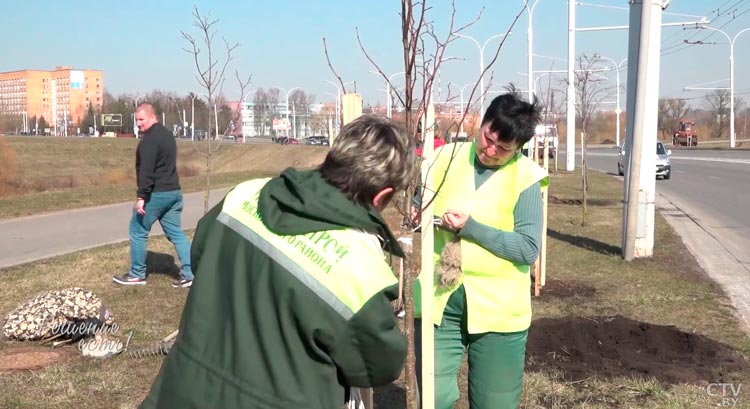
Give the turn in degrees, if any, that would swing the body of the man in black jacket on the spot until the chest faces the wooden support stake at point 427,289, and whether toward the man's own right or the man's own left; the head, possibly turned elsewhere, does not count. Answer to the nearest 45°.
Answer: approximately 90° to the man's own left

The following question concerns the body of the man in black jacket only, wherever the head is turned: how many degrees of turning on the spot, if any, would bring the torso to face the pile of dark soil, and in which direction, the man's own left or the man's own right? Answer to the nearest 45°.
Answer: approximately 135° to the man's own left

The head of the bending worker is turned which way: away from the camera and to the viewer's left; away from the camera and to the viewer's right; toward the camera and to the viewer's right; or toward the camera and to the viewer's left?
away from the camera and to the viewer's right

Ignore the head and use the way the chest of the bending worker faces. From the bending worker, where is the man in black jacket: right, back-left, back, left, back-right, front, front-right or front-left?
front-left

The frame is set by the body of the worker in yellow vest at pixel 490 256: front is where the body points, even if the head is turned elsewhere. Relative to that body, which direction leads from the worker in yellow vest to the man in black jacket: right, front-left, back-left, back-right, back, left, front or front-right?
right

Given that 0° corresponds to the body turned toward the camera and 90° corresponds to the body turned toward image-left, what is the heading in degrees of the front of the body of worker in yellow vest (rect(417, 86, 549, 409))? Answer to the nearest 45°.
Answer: approximately 45°

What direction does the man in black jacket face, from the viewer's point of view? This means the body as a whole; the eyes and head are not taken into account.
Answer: to the viewer's left

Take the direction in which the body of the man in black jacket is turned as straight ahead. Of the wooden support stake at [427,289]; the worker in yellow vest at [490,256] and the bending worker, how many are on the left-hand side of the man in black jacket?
3

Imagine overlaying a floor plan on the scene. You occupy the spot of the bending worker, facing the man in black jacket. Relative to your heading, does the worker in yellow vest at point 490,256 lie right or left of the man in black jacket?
right

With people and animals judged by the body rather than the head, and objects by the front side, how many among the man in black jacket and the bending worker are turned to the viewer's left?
1

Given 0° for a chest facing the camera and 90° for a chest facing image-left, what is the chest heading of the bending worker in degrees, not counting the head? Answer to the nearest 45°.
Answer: approximately 225°
